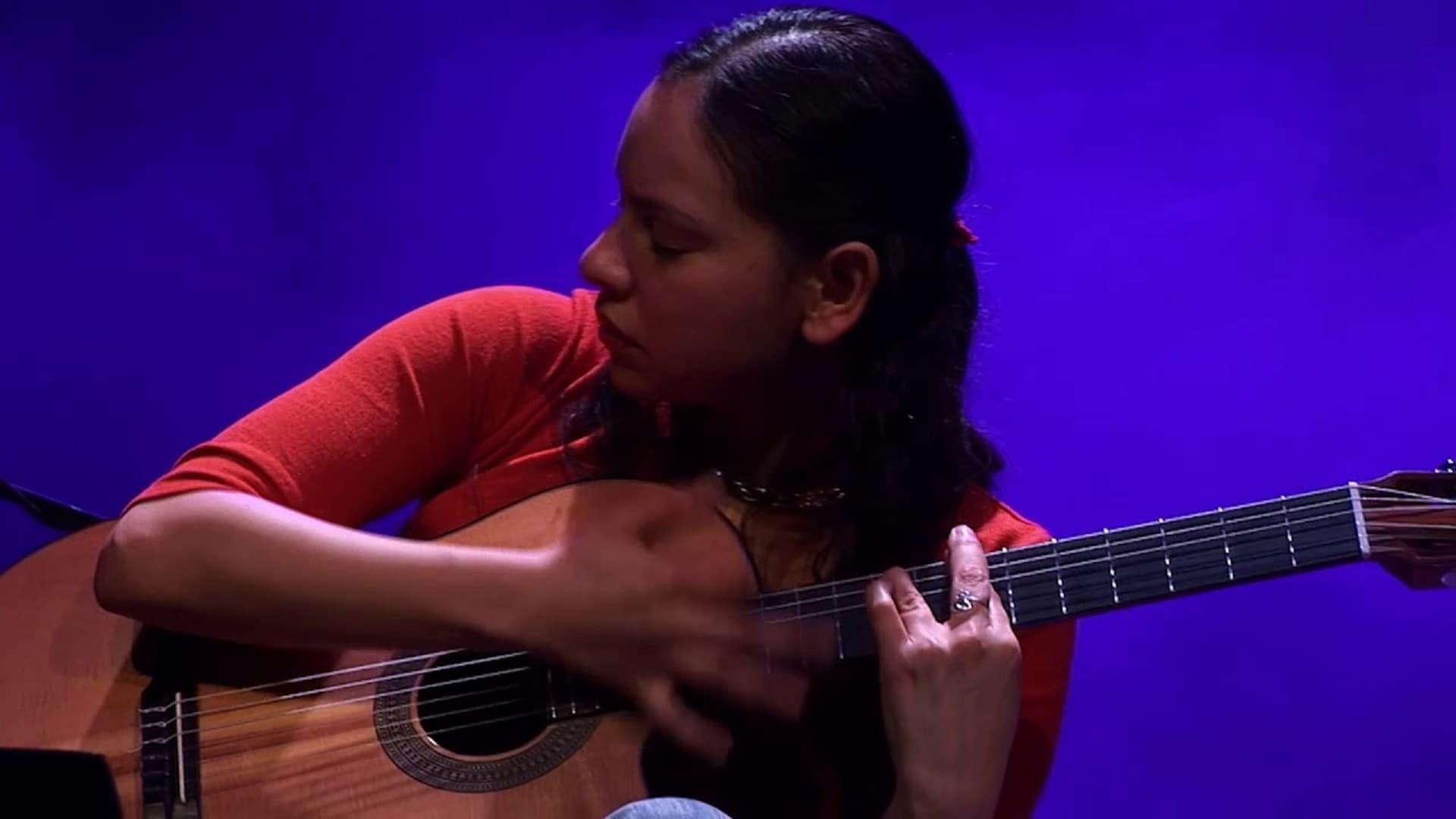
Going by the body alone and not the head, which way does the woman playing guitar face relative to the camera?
toward the camera

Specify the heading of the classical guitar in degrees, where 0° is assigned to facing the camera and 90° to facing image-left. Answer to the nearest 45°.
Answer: approximately 0°

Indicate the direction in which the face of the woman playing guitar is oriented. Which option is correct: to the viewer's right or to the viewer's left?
to the viewer's left
